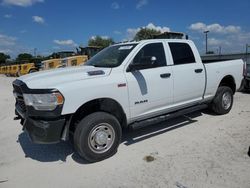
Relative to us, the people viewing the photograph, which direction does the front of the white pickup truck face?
facing the viewer and to the left of the viewer
